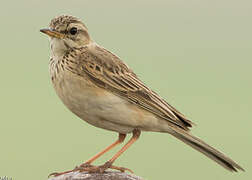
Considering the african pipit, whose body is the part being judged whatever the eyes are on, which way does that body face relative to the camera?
to the viewer's left
